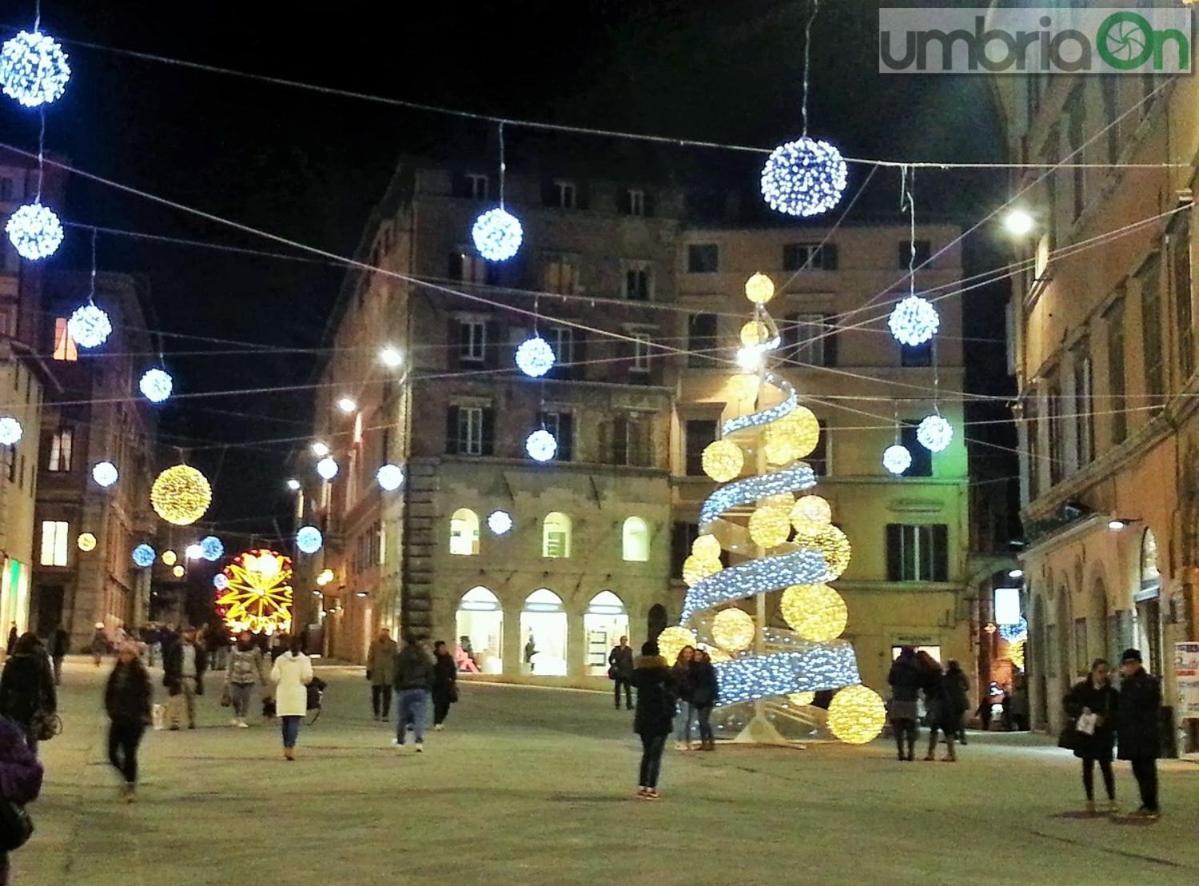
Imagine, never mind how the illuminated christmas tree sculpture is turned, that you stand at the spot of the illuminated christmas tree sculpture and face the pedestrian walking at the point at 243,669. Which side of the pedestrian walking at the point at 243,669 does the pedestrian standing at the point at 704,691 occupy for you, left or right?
left

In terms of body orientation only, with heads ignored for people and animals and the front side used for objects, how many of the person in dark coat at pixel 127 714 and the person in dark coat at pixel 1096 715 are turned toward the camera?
2

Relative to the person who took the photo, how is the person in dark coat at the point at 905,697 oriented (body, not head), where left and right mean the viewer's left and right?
facing away from the viewer

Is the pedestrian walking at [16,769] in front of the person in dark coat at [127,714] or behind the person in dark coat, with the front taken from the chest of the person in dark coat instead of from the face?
in front

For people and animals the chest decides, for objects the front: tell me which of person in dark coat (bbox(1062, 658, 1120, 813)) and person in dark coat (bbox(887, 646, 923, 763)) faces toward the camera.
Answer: person in dark coat (bbox(1062, 658, 1120, 813))

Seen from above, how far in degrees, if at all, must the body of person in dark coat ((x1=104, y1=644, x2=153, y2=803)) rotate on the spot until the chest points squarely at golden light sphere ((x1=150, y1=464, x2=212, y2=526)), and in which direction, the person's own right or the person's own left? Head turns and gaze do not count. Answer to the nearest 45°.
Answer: approximately 180°

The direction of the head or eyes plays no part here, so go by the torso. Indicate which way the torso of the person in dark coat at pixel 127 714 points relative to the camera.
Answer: toward the camera

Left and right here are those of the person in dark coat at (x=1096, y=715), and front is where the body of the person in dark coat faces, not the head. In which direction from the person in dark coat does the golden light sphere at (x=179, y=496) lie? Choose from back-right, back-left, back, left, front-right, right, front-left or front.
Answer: back-right

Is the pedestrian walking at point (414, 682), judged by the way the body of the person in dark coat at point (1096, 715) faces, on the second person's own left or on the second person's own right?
on the second person's own right

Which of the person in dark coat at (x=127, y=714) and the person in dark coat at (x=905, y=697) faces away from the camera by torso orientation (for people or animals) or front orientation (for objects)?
the person in dark coat at (x=905, y=697)

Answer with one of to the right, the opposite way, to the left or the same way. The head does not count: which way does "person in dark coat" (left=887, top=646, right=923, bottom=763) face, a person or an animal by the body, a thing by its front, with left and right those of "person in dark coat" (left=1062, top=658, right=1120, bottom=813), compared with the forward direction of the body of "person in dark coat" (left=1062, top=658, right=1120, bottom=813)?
the opposite way

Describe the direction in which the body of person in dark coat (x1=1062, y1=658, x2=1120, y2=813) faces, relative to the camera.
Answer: toward the camera

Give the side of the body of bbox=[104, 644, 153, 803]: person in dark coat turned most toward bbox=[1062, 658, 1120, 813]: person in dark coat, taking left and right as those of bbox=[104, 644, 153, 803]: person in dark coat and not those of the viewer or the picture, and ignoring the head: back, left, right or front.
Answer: left
